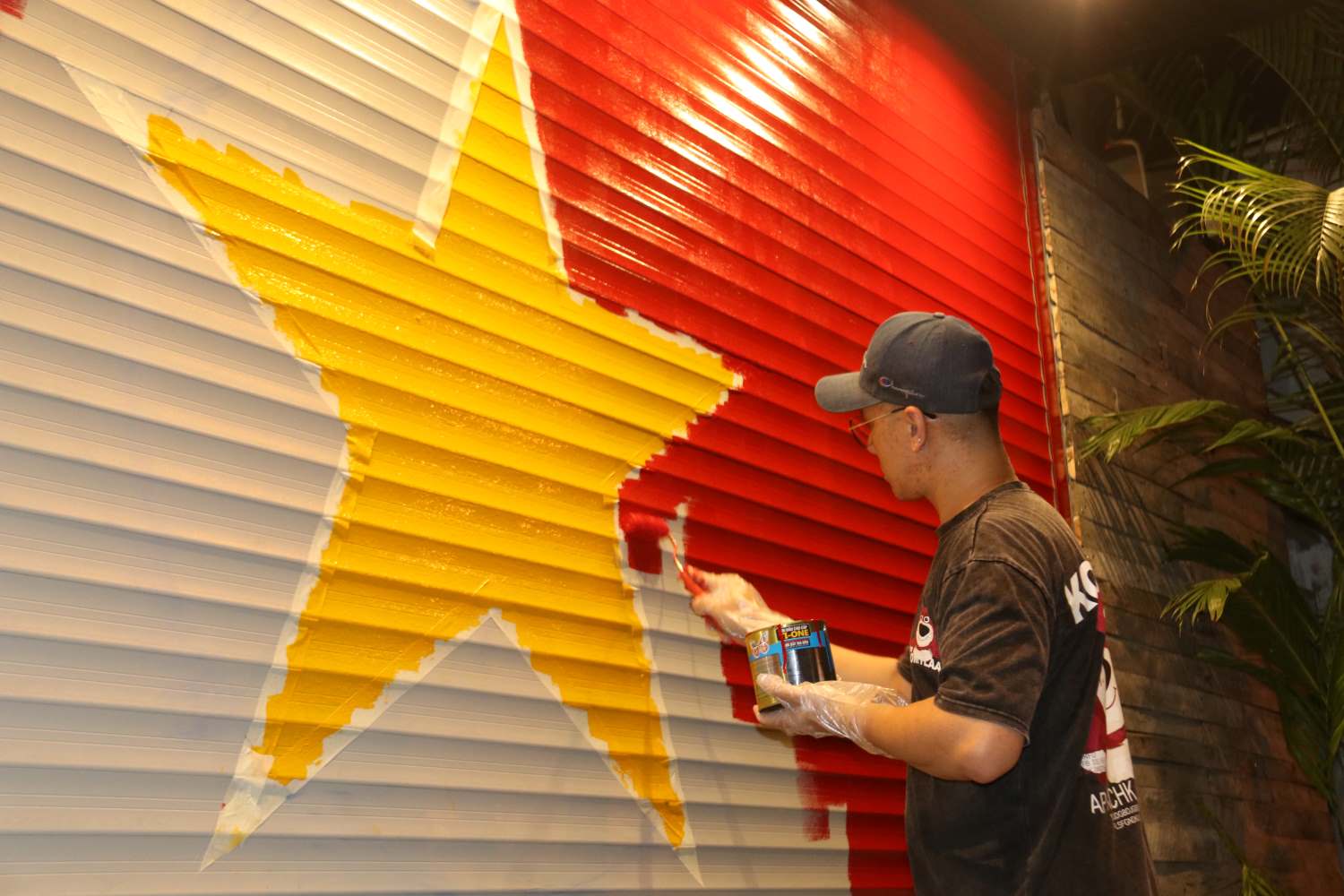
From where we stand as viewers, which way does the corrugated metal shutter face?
facing the viewer and to the right of the viewer
